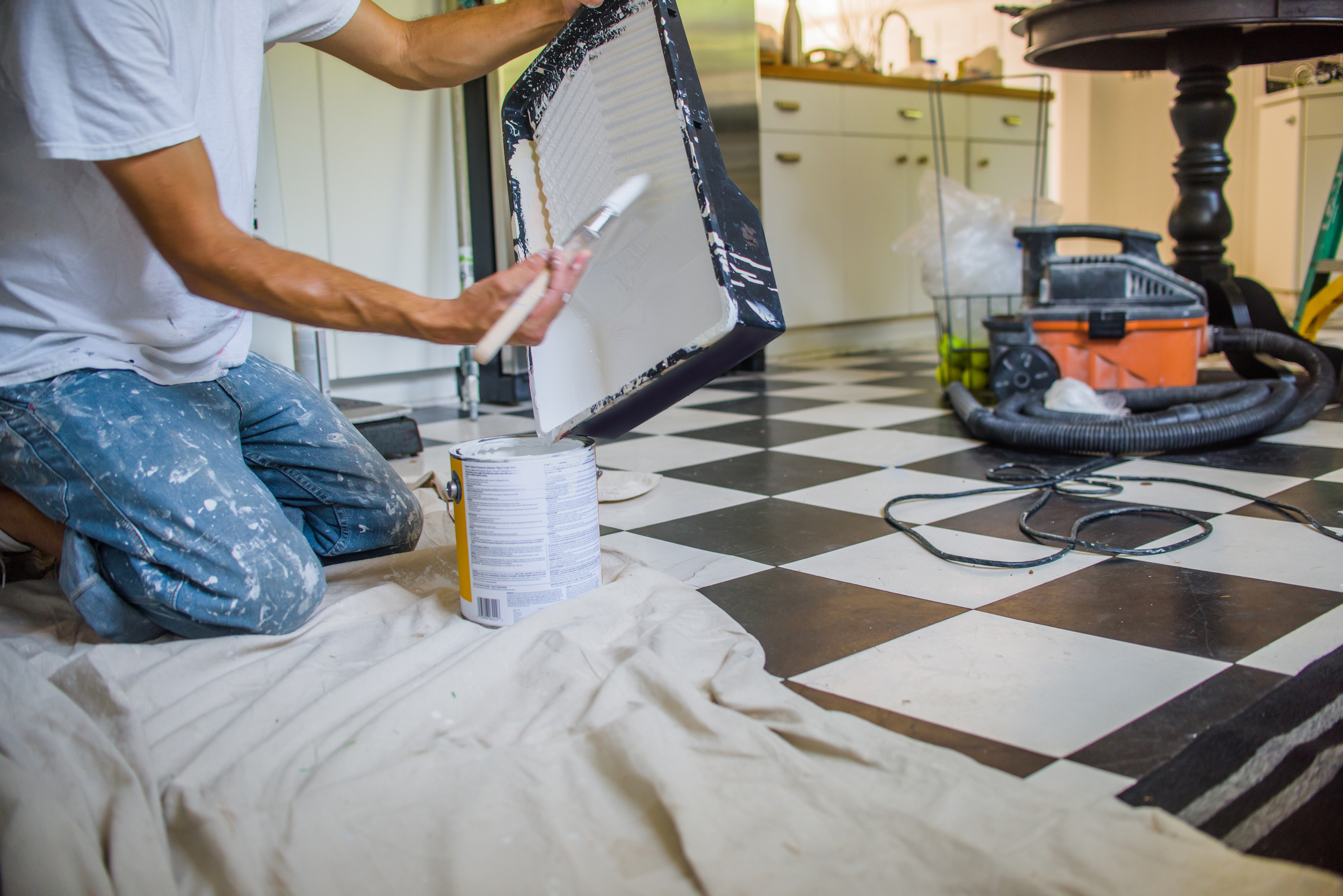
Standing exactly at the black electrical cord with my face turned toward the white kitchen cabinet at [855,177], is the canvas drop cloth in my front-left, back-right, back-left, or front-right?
back-left

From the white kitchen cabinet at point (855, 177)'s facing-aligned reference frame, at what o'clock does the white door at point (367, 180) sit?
The white door is roughly at 3 o'clock from the white kitchen cabinet.

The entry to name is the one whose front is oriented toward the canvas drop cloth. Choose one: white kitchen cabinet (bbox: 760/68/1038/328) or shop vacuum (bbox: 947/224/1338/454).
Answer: the white kitchen cabinet

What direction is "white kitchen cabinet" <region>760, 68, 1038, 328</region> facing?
toward the camera

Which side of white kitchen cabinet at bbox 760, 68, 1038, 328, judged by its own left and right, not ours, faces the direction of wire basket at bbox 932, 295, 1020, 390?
front

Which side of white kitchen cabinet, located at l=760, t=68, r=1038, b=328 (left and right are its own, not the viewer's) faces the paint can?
front

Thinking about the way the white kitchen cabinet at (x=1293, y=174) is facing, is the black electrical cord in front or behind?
in front

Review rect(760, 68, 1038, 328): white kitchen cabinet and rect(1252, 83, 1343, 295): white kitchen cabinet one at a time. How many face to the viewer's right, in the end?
0

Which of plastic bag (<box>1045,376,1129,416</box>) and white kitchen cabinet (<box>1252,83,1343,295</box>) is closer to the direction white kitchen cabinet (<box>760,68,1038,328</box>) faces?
the plastic bag

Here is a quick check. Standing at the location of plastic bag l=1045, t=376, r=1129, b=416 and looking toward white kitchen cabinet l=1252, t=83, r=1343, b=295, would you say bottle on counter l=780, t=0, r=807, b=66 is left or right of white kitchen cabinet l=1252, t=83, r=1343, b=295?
left
